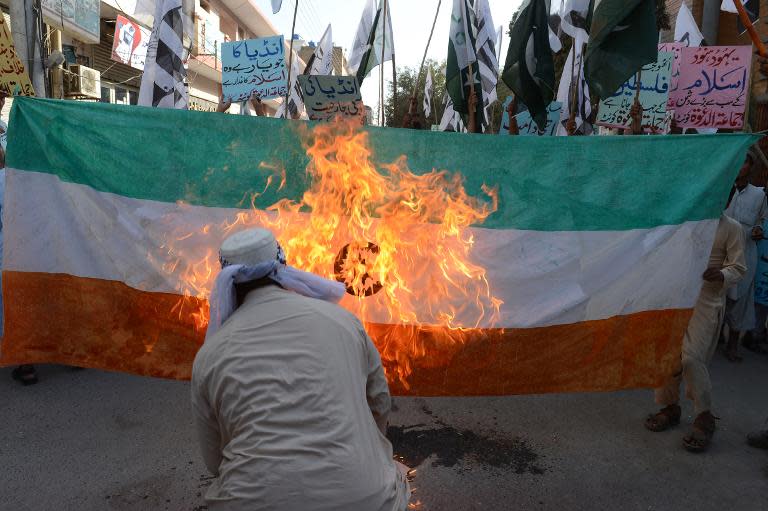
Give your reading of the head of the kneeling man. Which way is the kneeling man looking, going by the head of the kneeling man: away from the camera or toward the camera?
away from the camera

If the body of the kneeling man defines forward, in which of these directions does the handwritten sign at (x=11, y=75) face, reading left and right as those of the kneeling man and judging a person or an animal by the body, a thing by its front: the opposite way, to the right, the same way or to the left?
the opposite way

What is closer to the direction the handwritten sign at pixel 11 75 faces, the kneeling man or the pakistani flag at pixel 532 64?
the kneeling man

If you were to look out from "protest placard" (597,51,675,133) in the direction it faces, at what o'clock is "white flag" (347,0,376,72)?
The white flag is roughly at 4 o'clock from the protest placard.

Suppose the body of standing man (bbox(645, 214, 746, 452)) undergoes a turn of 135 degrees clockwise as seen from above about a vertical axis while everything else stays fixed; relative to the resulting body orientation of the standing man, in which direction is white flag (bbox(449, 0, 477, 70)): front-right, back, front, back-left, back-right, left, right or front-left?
front-left

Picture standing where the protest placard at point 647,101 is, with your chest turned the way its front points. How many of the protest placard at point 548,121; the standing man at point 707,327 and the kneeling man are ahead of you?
2

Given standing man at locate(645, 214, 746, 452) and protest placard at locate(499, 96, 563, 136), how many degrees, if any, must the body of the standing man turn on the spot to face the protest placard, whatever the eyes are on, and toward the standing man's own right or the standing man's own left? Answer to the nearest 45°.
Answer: approximately 90° to the standing man's own right

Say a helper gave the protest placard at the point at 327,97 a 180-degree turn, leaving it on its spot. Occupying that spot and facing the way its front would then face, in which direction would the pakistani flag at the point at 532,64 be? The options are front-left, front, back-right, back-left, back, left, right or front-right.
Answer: right

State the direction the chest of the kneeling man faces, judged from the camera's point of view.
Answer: away from the camera

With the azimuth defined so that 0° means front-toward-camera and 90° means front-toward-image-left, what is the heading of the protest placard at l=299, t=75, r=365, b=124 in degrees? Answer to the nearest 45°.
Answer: approximately 0°

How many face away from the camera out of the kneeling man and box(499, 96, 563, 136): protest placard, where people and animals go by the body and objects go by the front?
1
